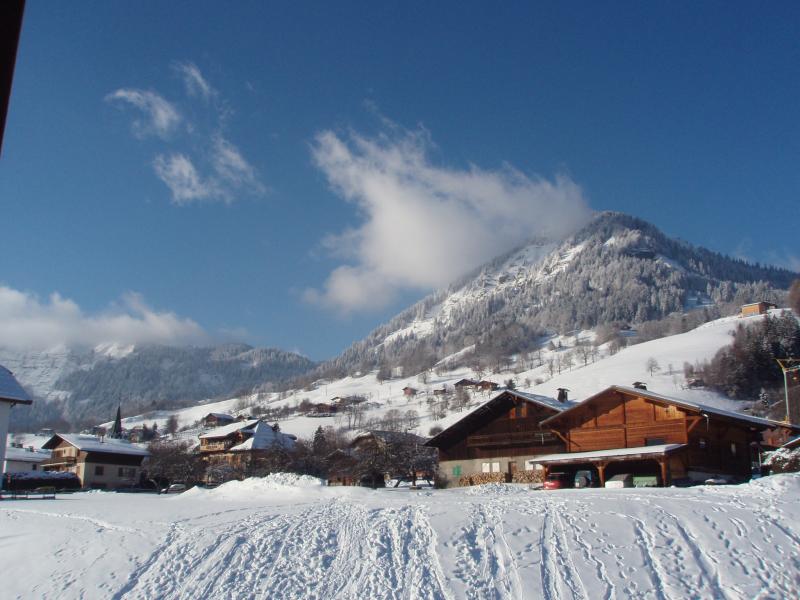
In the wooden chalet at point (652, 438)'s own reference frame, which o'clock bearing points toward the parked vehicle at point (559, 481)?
The parked vehicle is roughly at 1 o'clock from the wooden chalet.

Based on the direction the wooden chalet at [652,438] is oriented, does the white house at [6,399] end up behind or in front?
in front

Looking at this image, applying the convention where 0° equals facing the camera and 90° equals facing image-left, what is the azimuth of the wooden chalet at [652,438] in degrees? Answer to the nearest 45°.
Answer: approximately 45°
